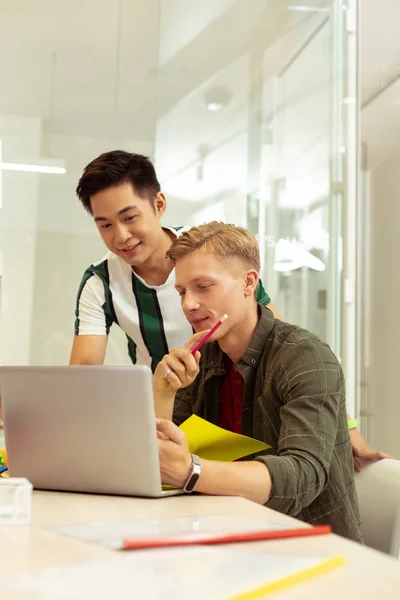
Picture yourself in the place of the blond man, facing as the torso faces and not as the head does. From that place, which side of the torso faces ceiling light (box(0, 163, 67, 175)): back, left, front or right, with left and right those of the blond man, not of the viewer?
right

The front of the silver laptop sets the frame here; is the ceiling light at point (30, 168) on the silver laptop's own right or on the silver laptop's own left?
on the silver laptop's own left

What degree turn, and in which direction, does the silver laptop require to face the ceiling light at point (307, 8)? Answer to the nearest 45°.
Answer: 0° — it already faces it

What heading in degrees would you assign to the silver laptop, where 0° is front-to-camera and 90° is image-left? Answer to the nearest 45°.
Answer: approximately 225°

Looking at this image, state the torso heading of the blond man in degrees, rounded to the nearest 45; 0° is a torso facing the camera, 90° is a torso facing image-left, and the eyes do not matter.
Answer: approximately 45°

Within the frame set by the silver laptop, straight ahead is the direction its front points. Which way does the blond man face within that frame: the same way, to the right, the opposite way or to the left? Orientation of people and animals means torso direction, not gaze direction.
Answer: the opposite way
